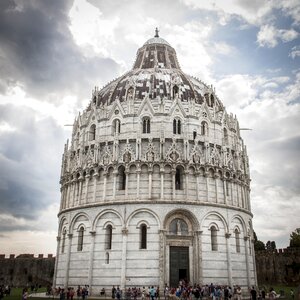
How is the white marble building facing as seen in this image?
toward the camera
